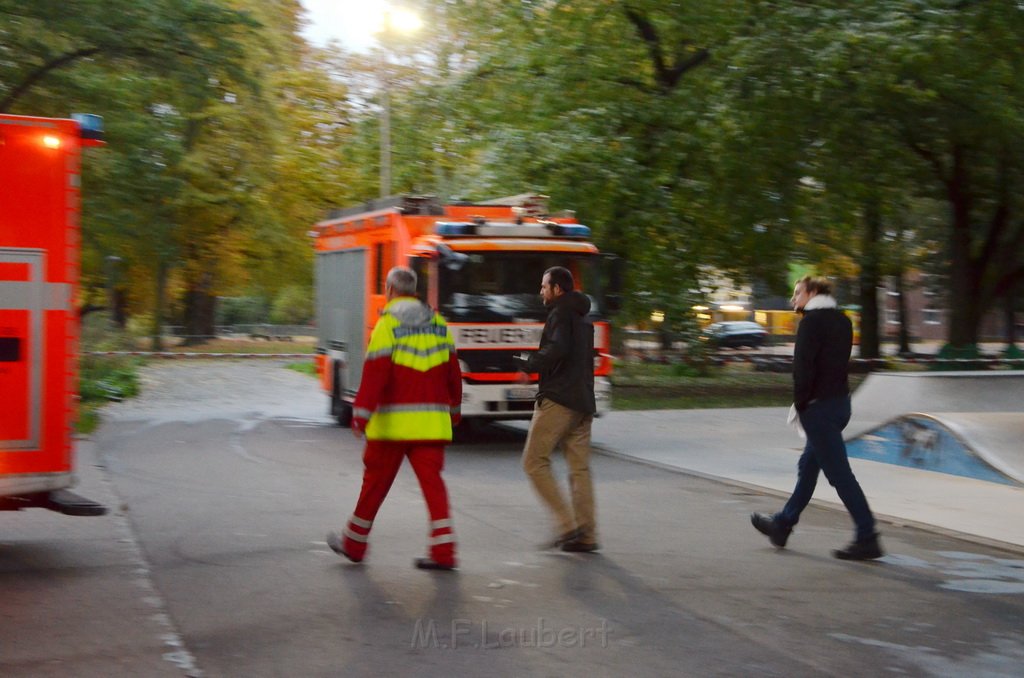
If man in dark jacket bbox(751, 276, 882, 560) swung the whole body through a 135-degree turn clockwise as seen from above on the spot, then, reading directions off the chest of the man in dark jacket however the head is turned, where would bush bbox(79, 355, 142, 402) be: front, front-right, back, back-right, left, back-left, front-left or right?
left

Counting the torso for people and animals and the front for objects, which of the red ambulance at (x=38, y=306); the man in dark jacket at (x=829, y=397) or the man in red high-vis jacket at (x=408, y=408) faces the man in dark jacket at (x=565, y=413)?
the man in dark jacket at (x=829, y=397)

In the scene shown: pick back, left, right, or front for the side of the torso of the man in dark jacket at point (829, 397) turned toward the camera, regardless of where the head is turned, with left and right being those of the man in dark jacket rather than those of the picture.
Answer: left

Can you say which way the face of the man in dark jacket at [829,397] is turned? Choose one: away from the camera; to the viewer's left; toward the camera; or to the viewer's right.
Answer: to the viewer's left

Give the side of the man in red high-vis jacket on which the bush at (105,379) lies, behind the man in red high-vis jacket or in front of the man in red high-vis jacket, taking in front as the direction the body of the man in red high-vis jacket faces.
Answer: in front

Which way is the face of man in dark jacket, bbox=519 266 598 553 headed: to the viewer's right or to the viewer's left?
to the viewer's left

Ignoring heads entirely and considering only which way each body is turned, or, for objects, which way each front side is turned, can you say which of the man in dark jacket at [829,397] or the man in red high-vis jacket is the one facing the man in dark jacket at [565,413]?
the man in dark jacket at [829,397]

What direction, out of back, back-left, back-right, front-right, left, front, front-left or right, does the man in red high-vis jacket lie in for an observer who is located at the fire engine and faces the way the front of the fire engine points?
front-right

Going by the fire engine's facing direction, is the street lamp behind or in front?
behind

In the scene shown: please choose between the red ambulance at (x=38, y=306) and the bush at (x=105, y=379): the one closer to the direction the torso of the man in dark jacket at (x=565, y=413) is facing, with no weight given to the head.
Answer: the red ambulance

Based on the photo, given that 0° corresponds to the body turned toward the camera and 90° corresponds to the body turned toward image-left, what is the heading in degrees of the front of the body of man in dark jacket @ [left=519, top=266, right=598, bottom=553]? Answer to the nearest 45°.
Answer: approximately 90°

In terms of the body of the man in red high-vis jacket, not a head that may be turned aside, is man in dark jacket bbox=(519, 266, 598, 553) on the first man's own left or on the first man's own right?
on the first man's own right

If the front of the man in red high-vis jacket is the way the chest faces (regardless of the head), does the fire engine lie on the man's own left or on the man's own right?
on the man's own right
